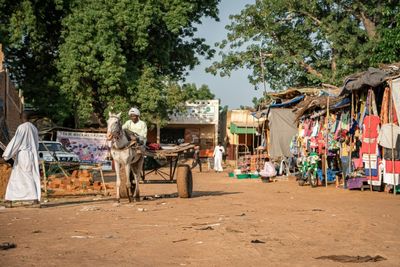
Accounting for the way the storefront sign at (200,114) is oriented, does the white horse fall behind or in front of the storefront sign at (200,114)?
in front

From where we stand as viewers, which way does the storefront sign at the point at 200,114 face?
facing the viewer

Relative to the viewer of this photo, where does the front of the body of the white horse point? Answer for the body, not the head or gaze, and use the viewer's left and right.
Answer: facing the viewer and to the left of the viewer

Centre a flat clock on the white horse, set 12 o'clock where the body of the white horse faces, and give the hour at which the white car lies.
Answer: The white car is roughly at 4 o'clock from the white horse.

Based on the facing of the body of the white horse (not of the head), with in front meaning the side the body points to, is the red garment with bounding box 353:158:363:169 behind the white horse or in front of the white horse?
behind

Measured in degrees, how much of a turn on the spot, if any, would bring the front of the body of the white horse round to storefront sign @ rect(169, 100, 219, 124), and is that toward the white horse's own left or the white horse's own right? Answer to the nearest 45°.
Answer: approximately 135° to the white horse's own right

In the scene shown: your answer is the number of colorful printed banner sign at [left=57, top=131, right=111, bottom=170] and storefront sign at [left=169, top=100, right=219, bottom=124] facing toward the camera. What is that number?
2

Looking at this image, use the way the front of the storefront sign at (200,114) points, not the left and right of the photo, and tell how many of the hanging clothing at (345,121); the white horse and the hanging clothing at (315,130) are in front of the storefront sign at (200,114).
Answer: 3

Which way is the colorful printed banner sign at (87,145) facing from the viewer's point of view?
toward the camera

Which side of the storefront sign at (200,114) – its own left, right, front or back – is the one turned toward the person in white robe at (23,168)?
front
